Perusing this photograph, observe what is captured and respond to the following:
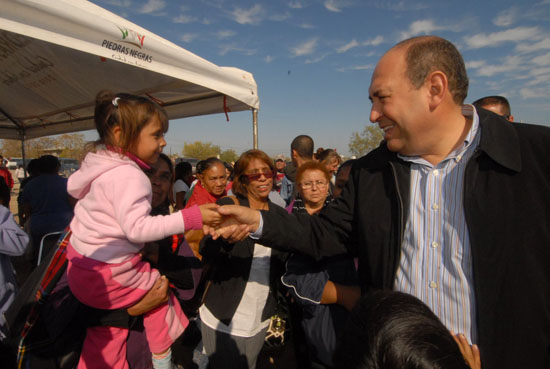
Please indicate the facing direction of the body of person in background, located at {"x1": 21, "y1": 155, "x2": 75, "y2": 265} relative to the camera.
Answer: away from the camera

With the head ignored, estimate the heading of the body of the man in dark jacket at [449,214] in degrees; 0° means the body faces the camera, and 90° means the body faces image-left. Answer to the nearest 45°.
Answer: approximately 45°

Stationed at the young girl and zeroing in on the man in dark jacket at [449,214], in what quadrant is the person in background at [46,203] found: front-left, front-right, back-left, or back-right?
back-left

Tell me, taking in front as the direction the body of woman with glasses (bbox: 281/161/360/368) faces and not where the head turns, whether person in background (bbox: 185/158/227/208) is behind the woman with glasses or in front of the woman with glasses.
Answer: behind

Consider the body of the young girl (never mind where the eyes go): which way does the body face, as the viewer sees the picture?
to the viewer's right

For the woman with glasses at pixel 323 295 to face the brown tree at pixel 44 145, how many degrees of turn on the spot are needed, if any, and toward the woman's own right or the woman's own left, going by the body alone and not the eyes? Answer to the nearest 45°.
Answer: approximately 135° to the woman's own right

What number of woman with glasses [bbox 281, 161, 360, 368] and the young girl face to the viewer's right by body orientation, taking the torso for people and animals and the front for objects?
1

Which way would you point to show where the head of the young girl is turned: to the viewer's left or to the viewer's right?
to the viewer's right

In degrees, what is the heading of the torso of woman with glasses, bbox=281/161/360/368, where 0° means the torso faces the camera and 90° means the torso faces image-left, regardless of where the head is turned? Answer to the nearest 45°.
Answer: approximately 0°

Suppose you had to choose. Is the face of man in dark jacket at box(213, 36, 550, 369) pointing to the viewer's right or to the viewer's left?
to the viewer's left

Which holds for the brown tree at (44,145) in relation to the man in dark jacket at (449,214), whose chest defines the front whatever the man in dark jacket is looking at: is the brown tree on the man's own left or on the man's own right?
on the man's own right
